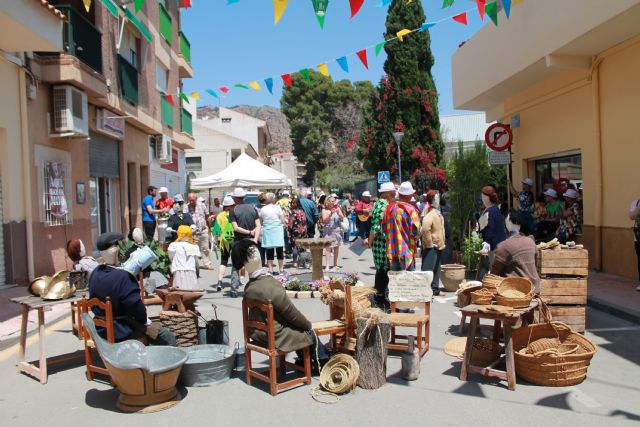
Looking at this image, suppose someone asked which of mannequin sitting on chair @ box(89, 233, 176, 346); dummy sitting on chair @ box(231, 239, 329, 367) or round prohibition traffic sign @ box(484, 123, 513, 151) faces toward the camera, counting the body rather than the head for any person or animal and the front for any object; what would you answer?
the round prohibition traffic sign

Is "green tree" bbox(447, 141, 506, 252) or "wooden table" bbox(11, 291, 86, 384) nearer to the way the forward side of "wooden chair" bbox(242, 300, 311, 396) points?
the green tree

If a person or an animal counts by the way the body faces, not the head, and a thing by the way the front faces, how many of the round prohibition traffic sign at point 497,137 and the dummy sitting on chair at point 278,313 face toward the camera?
1

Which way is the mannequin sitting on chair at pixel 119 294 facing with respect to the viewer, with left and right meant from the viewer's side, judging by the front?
facing away from the viewer and to the right of the viewer

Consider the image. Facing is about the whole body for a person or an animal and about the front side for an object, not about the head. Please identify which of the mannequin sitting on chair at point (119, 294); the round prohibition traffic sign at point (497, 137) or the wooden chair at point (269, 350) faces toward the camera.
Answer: the round prohibition traffic sign

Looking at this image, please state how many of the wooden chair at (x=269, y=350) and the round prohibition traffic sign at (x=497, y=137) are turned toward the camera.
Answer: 1

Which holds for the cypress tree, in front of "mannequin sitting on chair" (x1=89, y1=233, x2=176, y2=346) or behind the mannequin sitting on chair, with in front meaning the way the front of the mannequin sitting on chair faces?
in front

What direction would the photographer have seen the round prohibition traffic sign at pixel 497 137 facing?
facing the viewer

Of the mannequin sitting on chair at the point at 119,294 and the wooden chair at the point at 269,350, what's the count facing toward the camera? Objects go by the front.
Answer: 0

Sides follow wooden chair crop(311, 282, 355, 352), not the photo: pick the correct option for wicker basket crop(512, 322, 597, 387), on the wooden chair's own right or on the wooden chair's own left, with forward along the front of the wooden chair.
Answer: on the wooden chair's own left

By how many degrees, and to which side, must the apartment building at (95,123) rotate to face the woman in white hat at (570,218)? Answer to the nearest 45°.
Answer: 0° — it already faces them

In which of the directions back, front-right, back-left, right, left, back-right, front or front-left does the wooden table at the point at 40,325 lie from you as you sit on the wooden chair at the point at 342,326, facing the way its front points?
front-right

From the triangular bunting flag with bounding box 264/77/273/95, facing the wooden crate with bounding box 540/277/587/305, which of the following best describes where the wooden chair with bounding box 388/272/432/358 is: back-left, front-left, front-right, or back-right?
front-right

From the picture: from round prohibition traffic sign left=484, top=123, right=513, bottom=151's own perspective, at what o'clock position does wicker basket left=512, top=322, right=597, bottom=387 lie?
The wicker basket is roughly at 12 o'clock from the round prohibition traffic sign.
